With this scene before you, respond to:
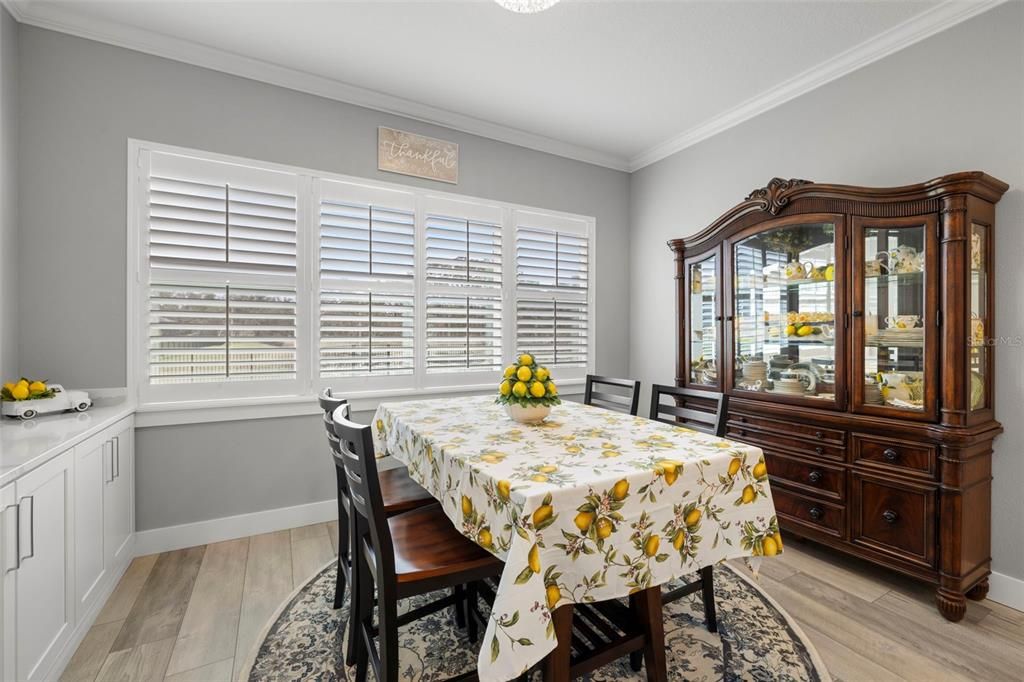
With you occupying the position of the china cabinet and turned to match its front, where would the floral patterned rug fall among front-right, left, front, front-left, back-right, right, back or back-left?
front

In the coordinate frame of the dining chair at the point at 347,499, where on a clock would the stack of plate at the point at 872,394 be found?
The stack of plate is roughly at 12 o'clock from the dining chair.

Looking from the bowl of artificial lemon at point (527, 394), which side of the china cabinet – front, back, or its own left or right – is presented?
front

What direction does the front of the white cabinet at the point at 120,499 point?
to the viewer's right

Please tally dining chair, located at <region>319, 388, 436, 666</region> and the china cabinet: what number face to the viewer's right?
1

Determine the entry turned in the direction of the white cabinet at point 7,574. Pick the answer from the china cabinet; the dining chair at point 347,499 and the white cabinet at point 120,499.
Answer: the china cabinet

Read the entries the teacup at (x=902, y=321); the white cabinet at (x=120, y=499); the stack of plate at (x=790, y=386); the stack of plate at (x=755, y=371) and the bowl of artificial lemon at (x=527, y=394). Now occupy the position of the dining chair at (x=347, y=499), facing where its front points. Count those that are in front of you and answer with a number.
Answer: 4

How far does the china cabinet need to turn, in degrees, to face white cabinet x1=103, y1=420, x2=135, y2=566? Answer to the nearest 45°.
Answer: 0° — it already faces it

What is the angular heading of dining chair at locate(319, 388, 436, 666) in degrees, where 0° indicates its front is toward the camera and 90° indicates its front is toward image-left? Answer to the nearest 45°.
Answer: approximately 270°

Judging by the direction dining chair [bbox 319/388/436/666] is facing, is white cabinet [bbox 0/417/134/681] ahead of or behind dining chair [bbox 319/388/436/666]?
behind

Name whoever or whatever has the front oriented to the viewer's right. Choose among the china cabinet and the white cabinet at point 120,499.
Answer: the white cabinet

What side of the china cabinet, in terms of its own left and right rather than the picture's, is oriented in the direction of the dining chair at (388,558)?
front

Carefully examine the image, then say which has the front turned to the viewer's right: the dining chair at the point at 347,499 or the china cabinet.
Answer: the dining chair

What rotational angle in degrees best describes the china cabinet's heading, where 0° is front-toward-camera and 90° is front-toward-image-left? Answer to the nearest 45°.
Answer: approximately 45°
